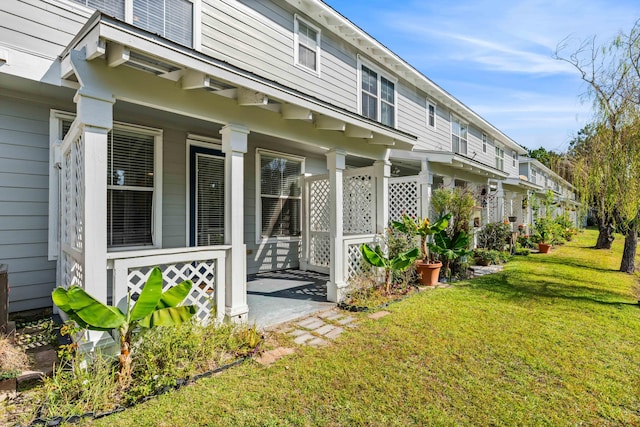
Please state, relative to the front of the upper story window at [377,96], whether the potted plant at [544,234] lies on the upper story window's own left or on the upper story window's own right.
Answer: on the upper story window's own left

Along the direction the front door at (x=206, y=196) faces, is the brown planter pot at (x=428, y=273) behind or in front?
in front

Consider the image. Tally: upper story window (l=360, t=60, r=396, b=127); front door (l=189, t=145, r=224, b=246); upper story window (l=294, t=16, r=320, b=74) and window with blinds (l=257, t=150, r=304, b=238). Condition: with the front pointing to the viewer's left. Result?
0

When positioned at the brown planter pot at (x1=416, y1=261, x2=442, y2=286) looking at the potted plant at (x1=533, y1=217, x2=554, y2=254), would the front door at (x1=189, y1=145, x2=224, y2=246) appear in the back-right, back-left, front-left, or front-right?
back-left

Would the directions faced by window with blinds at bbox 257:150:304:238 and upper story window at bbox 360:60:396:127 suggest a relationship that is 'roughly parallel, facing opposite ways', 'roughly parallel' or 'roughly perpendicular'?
roughly parallel

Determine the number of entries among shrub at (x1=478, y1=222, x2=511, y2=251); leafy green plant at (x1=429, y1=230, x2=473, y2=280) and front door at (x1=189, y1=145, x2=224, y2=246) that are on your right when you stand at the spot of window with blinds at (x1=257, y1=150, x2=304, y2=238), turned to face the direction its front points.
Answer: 1

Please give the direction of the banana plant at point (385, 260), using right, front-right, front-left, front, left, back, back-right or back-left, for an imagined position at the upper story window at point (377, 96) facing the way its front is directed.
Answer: front-right

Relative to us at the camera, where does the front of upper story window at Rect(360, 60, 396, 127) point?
facing the viewer and to the right of the viewer

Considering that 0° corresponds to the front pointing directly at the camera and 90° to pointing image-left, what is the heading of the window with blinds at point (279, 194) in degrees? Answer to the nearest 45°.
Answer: approximately 315°

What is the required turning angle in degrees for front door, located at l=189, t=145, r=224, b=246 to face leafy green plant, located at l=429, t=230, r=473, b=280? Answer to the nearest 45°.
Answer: approximately 45° to its left
